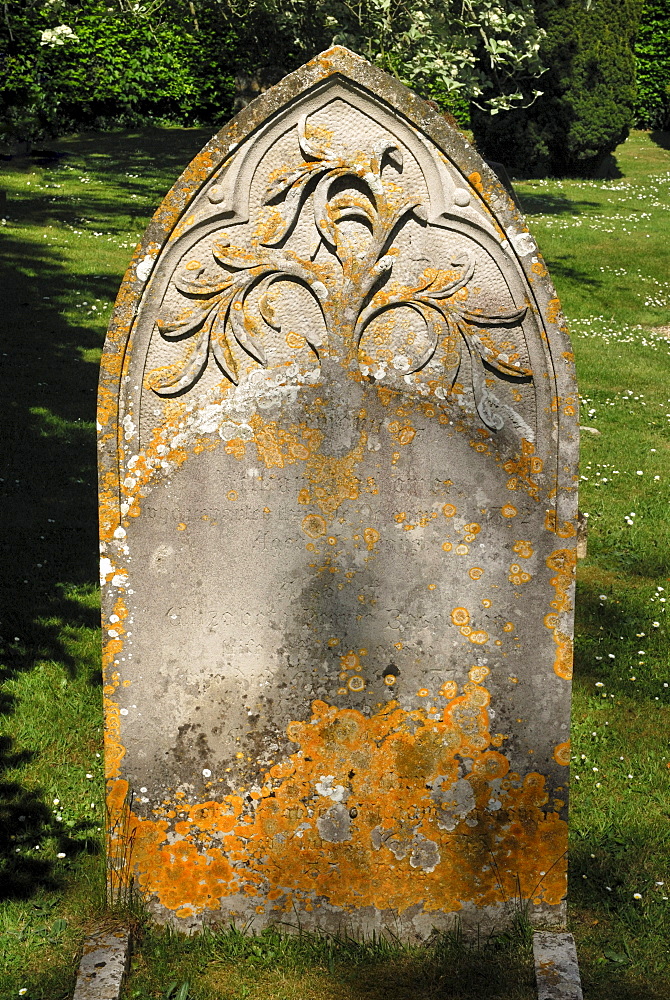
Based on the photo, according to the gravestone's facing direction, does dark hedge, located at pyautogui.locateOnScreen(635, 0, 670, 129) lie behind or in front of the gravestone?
behind

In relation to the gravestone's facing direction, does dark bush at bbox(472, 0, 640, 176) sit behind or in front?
behind

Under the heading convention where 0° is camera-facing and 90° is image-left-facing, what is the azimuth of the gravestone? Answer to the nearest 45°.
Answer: approximately 0°
